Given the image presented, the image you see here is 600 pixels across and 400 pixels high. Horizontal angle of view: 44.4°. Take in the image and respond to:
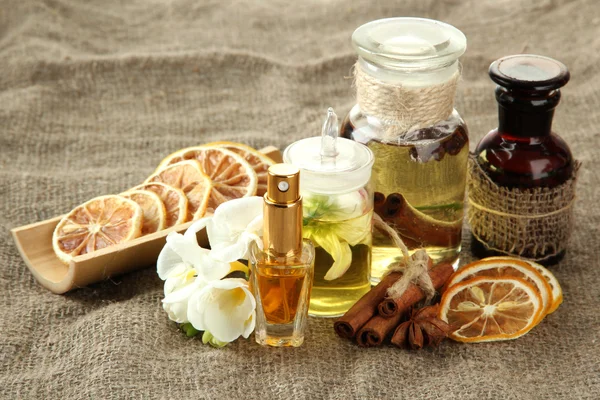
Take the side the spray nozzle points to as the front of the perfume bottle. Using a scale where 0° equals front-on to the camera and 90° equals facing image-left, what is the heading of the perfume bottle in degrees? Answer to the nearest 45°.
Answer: approximately 0°

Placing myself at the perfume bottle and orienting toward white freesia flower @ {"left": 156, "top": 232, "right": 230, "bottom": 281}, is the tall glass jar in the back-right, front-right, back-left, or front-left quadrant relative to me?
back-right
